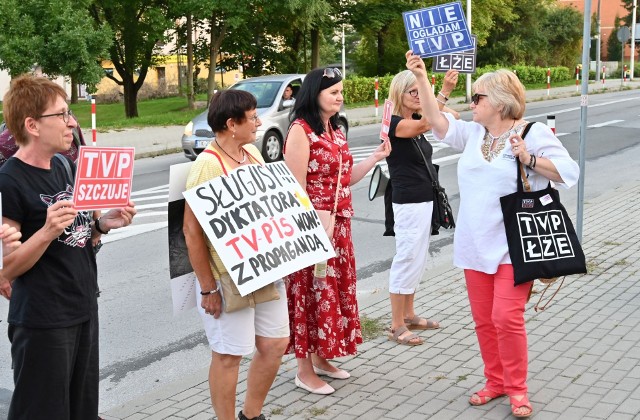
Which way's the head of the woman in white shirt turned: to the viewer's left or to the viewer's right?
to the viewer's left

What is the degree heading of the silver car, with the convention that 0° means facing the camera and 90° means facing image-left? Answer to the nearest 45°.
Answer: approximately 45°

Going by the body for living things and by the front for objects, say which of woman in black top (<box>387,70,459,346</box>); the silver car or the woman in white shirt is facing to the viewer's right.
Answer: the woman in black top

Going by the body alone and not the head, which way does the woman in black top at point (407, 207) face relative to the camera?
to the viewer's right

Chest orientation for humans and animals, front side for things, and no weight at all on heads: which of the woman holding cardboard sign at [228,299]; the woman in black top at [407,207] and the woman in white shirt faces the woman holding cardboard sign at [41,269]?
the woman in white shirt

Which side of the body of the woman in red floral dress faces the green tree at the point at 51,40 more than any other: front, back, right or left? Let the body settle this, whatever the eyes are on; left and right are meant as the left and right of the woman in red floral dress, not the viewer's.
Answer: back

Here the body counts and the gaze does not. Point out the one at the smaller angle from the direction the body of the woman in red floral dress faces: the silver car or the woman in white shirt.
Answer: the woman in white shirt

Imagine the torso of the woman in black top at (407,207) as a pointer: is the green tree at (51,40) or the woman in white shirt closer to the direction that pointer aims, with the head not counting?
the woman in white shirt

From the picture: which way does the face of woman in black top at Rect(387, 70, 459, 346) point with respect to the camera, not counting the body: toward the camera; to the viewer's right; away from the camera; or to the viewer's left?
to the viewer's right

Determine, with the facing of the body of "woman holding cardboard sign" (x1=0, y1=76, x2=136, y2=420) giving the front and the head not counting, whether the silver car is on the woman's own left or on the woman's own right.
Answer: on the woman's own left

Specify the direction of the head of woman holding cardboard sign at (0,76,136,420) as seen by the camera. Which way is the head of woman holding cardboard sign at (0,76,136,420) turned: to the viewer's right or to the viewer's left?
to the viewer's right

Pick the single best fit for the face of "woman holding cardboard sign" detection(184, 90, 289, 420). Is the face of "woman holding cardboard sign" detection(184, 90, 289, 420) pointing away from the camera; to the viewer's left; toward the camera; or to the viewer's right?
to the viewer's right

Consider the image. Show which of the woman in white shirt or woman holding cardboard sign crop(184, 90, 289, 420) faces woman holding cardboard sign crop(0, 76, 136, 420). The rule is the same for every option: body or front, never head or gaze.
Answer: the woman in white shirt

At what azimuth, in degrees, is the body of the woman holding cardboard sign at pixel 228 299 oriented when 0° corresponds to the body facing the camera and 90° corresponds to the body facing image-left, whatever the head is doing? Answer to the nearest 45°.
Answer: approximately 315°

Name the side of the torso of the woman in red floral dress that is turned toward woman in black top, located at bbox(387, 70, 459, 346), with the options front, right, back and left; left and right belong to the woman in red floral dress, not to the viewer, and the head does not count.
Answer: left

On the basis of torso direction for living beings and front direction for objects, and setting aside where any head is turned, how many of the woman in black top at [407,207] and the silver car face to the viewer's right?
1

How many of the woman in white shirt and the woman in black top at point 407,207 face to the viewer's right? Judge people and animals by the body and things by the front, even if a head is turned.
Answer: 1
